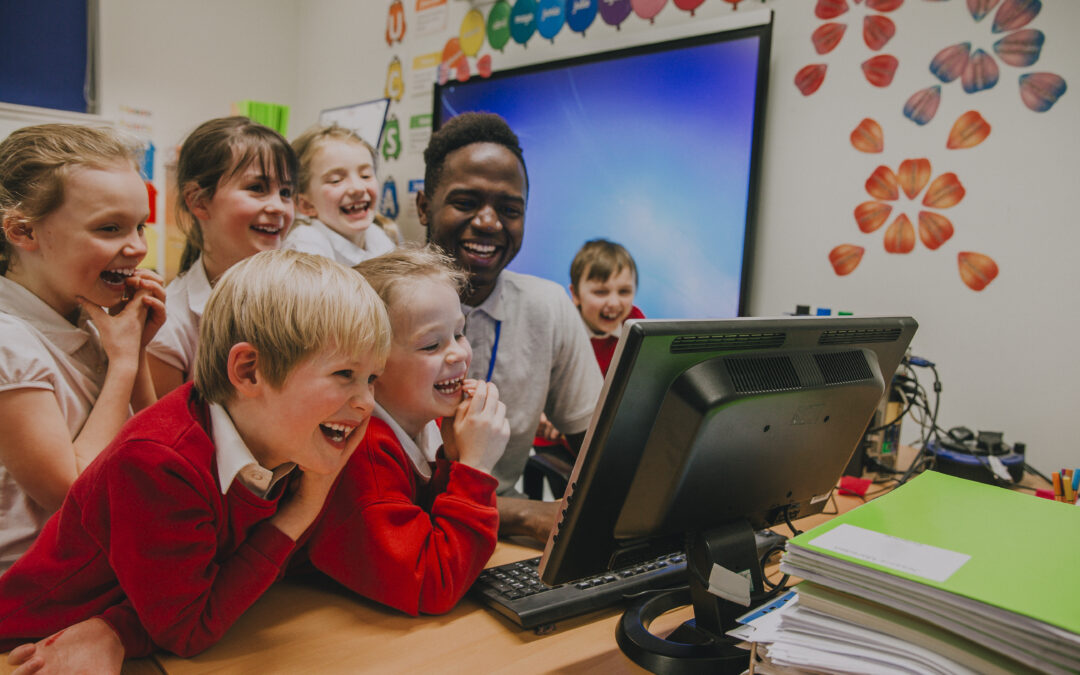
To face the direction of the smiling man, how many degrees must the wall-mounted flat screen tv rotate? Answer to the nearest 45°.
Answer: approximately 45° to its left

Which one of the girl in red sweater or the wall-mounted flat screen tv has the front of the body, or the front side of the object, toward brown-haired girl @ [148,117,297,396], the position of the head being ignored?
the wall-mounted flat screen tv

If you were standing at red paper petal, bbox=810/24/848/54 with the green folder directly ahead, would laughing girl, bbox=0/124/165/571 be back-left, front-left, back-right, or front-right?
front-right

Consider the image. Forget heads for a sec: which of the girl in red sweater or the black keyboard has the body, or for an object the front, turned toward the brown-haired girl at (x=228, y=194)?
the black keyboard

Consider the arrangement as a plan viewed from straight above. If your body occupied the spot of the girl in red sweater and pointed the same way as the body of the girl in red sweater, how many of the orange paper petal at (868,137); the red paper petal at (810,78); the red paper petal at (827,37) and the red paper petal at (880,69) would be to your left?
4

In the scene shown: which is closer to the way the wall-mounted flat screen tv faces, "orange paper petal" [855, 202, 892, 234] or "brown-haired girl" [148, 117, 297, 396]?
the brown-haired girl

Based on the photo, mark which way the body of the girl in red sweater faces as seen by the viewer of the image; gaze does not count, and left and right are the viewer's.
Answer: facing the viewer and to the right of the viewer

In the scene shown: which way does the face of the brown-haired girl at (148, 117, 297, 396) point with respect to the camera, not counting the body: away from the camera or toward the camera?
toward the camera

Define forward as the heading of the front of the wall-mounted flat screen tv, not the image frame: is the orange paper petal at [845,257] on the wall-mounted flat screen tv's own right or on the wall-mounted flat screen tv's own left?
on the wall-mounted flat screen tv's own left

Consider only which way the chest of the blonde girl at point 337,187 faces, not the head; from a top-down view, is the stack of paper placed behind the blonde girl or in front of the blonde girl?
in front

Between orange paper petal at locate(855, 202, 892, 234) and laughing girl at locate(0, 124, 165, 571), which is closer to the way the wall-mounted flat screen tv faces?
the laughing girl

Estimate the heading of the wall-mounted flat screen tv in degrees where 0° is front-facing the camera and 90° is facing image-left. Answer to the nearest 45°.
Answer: approximately 45°

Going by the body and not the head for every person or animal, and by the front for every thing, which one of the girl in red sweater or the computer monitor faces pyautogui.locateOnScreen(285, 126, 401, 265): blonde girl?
the computer monitor

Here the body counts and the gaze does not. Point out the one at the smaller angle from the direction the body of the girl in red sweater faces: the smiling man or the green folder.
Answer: the green folder

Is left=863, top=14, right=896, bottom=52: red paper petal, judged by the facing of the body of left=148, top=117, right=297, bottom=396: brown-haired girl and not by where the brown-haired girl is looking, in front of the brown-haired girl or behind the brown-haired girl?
in front

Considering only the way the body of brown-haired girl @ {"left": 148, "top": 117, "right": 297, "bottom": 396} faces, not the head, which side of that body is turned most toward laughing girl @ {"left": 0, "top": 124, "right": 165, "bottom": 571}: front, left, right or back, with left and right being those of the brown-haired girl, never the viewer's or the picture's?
right
